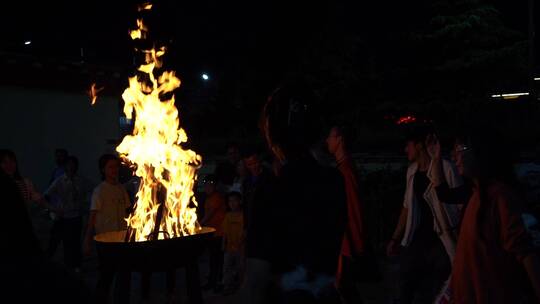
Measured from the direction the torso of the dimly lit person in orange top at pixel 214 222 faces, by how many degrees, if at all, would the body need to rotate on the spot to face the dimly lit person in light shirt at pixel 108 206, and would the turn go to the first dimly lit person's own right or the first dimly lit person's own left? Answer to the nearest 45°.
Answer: approximately 45° to the first dimly lit person's own right

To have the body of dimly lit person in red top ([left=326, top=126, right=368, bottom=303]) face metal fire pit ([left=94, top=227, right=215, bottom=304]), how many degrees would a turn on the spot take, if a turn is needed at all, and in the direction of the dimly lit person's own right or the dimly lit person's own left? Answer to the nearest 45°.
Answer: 0° — they already face it

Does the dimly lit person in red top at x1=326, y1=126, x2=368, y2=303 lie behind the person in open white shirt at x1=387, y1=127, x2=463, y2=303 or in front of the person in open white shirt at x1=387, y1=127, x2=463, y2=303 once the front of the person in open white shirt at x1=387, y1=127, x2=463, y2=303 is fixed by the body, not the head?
in front

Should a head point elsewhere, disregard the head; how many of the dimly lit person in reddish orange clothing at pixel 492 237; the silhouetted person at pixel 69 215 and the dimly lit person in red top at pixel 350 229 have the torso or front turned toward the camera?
1

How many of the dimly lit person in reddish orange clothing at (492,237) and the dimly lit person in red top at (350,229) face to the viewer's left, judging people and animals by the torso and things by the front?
2

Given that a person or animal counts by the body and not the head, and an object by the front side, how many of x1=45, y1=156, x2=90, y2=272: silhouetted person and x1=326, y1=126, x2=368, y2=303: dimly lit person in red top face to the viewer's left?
1

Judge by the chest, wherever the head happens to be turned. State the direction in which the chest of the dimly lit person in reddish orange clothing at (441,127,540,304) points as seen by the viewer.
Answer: to the viewer's left

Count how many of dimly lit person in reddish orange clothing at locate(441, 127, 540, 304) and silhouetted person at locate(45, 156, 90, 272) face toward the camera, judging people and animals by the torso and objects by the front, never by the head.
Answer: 1

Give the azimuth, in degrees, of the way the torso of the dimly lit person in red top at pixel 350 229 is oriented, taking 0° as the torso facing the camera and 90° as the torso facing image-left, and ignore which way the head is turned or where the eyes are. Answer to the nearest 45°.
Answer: approximately 90°

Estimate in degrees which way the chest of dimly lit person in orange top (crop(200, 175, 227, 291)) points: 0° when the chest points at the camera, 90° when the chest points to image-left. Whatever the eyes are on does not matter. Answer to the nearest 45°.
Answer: approximately 45°

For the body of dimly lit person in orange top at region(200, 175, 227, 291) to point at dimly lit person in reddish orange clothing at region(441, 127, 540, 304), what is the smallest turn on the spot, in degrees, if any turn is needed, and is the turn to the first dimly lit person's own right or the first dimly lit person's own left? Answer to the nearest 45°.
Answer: approximately 45° to the first dimly lit person's own left

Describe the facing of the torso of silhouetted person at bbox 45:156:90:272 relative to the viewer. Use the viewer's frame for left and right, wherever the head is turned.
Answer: facing the viewer
